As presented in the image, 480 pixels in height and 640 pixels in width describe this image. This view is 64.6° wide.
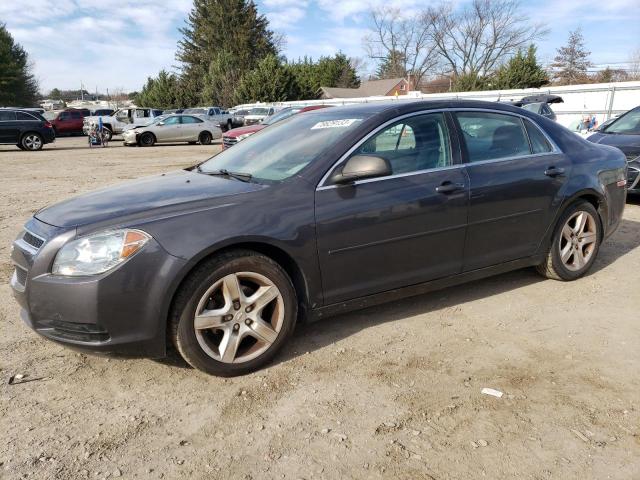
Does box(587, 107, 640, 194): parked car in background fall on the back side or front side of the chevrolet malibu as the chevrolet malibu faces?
on the back side

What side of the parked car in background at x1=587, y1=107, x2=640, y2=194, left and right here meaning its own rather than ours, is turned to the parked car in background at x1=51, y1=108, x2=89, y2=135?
right

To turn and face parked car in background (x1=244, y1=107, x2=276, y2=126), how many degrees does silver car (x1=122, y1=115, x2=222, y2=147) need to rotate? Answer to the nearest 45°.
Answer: approximately 135° to its right

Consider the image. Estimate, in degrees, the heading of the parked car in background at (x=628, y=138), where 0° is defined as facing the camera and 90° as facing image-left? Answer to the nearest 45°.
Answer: approximately 45°

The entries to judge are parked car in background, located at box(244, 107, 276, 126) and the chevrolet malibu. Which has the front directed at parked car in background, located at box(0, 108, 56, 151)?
parked car in background, located at box(244, 107, 276, 126)

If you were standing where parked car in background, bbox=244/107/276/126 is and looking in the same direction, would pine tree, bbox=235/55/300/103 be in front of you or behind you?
behind

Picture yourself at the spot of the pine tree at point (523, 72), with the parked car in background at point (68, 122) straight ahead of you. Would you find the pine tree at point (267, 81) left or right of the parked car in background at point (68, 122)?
right

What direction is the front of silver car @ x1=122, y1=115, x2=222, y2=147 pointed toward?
to the viewer's left

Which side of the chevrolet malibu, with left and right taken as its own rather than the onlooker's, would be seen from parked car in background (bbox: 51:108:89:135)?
right

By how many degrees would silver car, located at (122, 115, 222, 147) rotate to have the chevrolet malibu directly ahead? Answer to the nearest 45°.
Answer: approximately 90° to its left

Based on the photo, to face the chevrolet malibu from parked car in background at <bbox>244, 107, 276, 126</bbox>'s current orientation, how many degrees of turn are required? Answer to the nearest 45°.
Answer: approximately 45° to its left
